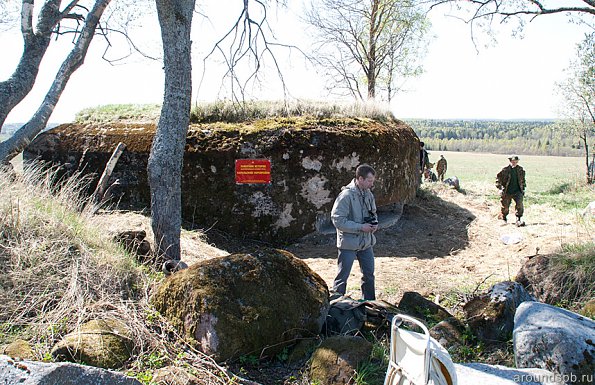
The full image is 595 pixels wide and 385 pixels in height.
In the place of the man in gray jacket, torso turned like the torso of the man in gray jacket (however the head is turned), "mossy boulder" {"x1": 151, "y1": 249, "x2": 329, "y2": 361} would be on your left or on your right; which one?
on your right

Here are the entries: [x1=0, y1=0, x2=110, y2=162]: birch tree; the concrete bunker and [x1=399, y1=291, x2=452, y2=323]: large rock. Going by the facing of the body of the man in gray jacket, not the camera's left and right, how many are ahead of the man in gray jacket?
1

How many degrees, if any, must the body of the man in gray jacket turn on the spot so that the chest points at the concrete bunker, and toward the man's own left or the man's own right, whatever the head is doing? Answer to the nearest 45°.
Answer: approximately 180°

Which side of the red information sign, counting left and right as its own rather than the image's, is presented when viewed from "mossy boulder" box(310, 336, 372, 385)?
front

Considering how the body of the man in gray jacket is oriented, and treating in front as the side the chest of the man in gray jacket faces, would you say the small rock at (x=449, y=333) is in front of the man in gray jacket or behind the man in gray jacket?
in front

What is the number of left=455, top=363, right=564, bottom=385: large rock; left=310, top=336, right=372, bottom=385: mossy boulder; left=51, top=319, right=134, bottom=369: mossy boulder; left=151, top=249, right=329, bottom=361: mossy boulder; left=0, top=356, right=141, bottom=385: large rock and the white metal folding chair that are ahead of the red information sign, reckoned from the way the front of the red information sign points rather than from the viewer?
6

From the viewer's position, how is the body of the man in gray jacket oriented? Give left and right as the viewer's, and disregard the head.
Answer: facing the viewer and to the right of the viewer

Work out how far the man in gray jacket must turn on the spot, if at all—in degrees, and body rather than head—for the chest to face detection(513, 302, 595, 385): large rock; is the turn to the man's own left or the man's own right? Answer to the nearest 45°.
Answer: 0° — they already face it

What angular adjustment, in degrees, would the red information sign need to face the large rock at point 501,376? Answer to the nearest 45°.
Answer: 0° — it already faces it

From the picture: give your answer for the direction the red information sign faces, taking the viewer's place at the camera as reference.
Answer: facing the viewer

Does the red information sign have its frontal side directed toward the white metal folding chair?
yes

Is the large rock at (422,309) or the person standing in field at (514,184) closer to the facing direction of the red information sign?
the large rock

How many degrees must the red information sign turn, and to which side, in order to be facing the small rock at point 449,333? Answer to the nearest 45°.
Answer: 0° — it already faces it
